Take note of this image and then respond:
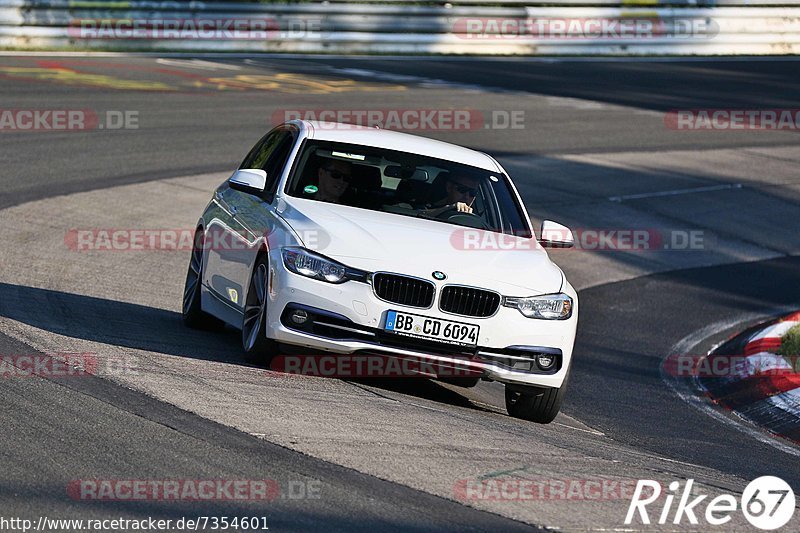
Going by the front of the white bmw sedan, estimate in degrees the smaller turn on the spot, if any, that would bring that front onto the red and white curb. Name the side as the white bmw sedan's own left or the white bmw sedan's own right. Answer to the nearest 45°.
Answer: approximately 90° to the white bmw sedan's own left

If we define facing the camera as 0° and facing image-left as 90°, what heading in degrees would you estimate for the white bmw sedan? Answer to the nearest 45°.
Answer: approximately 315°

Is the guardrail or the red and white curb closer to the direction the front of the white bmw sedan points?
the red and white curb

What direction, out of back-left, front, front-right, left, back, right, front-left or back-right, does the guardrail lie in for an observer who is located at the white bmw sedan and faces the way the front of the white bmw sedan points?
back-left
